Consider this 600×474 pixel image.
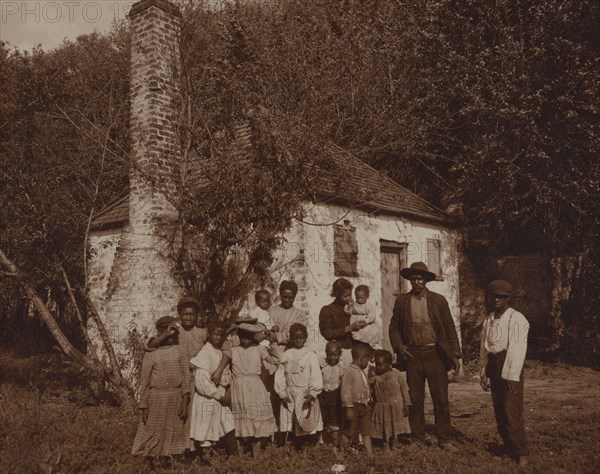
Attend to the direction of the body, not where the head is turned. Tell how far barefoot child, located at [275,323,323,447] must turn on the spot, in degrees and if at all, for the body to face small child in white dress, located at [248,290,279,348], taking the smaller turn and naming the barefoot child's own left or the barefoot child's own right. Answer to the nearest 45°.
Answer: approximately 135° to the barefoot child's own right

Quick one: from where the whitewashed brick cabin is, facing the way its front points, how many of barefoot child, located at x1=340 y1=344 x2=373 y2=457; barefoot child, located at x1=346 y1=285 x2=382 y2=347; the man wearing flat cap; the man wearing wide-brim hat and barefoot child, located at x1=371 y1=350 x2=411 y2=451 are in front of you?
5

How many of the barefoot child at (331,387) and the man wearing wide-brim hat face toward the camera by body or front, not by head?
2

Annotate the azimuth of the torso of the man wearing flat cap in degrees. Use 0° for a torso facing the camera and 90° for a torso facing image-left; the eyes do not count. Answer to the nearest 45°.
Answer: approximately 45°

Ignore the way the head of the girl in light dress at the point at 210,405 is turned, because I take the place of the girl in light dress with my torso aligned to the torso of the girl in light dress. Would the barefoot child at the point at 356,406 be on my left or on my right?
on my left

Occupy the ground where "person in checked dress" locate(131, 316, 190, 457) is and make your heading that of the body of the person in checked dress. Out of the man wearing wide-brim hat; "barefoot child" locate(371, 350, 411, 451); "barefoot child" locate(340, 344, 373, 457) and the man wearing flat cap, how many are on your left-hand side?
4

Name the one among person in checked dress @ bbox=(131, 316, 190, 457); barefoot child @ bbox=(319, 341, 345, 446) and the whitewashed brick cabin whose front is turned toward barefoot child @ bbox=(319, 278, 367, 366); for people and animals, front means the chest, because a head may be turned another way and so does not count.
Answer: the whitewashed brick cabin

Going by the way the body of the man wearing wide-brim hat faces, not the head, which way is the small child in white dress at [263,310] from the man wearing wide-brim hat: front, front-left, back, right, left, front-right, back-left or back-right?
right

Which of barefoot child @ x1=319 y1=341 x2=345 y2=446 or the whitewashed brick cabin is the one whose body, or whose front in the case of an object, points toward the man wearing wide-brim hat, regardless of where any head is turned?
the whitewashed brick cabin
